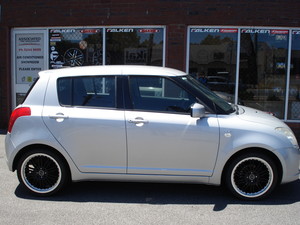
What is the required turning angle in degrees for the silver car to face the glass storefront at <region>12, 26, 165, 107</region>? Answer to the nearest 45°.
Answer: approximately 90° to its left

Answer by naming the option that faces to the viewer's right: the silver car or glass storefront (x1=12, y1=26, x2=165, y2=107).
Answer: the silver car

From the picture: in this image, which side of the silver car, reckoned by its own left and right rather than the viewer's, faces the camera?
right

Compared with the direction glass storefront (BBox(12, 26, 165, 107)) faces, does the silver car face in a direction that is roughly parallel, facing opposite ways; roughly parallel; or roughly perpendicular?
roughly perpendicular

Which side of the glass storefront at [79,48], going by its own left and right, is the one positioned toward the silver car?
front
